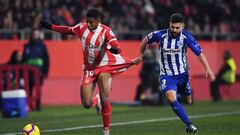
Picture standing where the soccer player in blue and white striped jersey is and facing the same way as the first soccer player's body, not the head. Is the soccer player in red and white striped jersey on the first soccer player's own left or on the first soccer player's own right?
on the first soccer player's own right

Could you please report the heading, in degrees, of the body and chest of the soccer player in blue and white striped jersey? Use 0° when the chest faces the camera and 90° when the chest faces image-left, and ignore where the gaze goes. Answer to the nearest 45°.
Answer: approximately 0°
